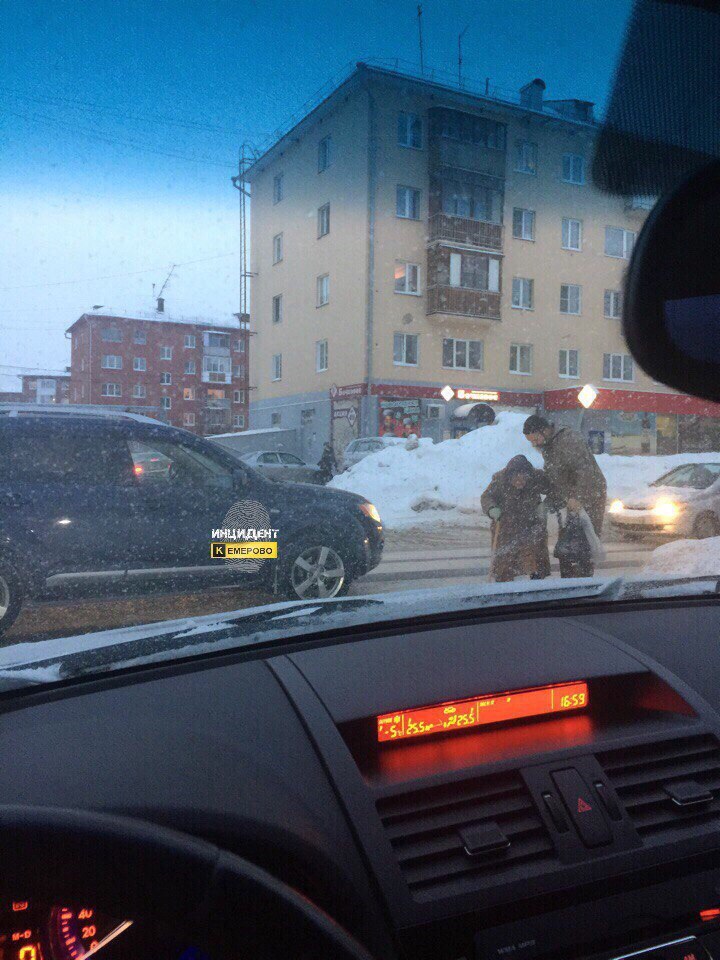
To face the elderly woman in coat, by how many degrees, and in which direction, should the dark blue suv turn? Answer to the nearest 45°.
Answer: approximately 45° to its left

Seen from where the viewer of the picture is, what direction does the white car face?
facing the viewer and to the left of the viewer

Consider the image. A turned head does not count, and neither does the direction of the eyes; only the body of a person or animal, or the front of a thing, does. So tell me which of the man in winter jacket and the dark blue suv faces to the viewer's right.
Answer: the dark blue suv

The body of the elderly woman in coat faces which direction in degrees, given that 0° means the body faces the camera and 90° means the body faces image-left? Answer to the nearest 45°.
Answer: approximately 0°

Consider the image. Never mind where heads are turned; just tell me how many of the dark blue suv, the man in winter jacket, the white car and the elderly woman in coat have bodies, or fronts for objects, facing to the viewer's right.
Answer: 1

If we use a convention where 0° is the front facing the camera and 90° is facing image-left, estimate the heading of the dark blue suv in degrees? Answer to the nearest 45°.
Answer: approximately 270°

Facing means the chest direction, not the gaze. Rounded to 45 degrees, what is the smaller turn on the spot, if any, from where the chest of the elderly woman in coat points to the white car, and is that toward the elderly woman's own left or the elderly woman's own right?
approximately 135° to the elderly woman's own left
